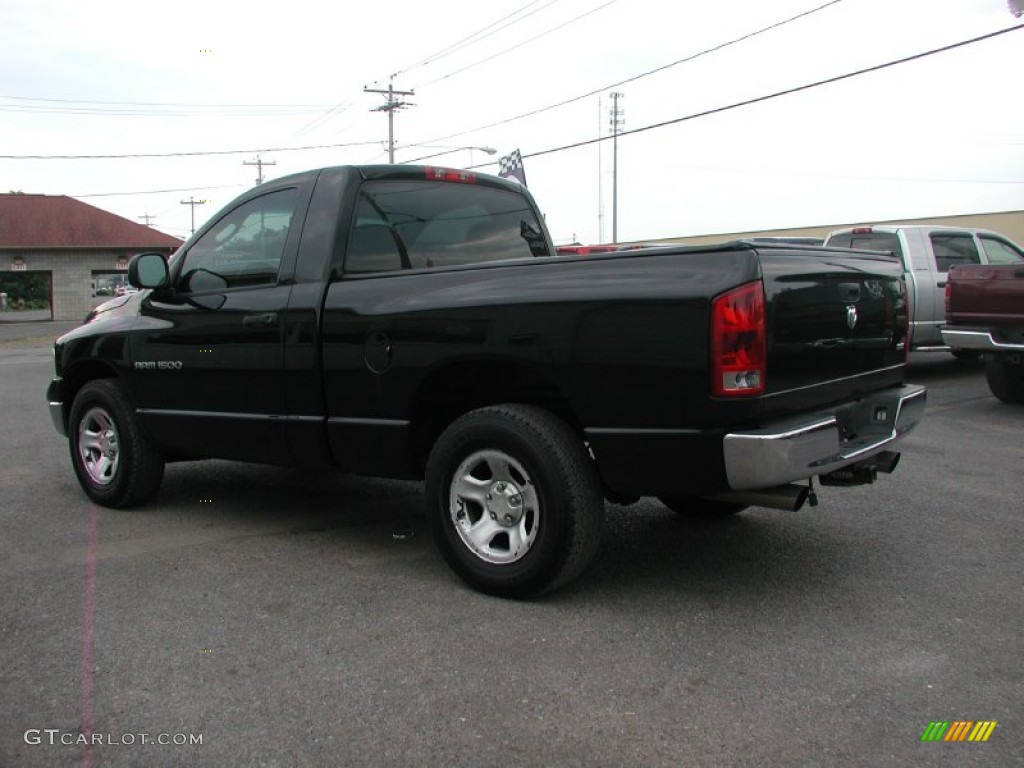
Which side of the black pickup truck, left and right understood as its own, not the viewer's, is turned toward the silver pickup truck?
right

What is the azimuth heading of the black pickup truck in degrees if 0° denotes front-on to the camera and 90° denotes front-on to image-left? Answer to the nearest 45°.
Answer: approximately 135°

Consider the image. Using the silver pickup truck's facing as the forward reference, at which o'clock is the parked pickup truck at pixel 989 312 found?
The parked pickup truck is roughly at 4 o'clock from the silver pickup truck.

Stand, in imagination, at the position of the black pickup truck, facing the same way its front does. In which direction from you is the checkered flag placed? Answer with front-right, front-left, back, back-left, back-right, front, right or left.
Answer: front-right

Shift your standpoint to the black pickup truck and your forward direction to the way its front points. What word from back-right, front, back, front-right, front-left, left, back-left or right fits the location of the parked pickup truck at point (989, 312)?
right

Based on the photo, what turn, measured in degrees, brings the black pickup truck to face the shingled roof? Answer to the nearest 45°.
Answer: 0° — it already faces it

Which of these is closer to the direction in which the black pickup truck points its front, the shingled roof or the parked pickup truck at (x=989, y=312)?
the shingled roof

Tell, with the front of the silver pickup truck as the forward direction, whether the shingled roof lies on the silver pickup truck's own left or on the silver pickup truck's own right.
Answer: on the silver pickup truck's own left

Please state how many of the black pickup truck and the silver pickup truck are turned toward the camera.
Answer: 0

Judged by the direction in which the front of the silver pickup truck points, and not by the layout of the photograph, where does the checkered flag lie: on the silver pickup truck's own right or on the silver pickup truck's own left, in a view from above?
on the silver pickup truck's own left

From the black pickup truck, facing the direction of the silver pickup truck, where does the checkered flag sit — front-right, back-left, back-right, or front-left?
front-left

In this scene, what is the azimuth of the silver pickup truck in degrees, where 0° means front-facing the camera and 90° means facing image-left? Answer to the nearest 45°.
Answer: approximately 225°
